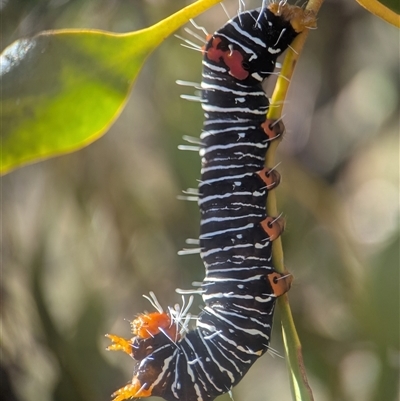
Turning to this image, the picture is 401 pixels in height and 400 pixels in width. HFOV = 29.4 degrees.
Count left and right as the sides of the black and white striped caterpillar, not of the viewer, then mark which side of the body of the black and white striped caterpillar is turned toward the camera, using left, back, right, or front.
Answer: left
